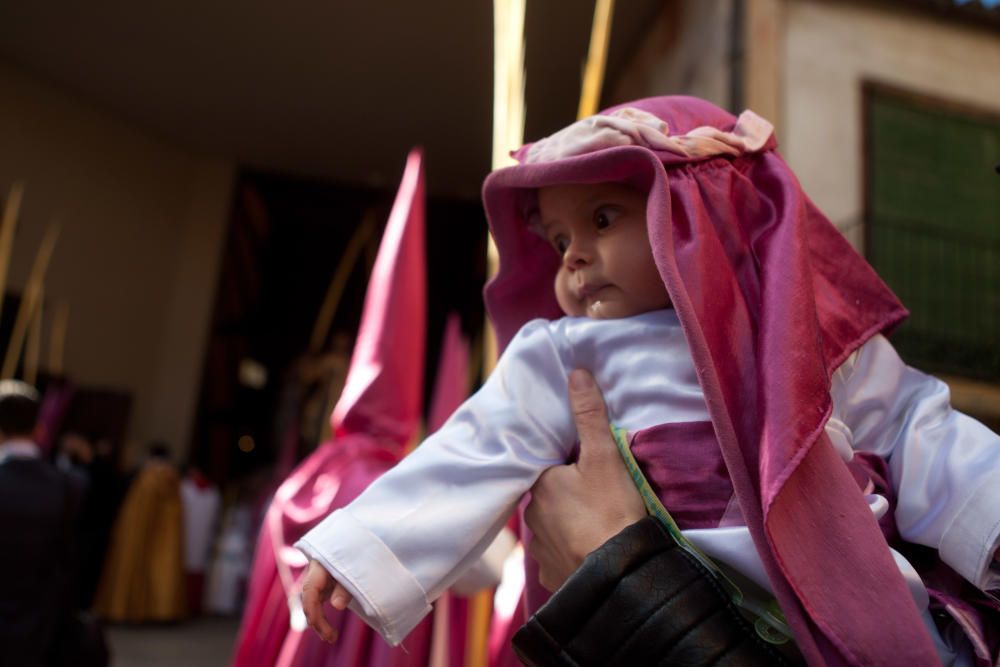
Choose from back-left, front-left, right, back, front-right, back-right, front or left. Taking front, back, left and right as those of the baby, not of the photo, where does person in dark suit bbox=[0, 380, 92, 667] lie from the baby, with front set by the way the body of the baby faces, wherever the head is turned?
right

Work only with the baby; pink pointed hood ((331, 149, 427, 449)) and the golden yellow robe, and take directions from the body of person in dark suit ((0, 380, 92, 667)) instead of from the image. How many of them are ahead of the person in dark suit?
1

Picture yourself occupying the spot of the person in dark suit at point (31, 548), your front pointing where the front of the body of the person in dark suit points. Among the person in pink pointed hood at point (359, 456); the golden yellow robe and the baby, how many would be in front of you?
1

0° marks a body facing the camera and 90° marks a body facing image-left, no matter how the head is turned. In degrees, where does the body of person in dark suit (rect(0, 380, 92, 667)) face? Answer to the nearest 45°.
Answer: approximately 180°

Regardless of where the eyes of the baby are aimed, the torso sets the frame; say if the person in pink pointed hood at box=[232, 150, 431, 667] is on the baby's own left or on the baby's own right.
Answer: on the baby's own right

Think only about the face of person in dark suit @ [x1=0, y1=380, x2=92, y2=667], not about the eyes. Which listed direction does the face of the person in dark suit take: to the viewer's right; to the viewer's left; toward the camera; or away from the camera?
away from the camera

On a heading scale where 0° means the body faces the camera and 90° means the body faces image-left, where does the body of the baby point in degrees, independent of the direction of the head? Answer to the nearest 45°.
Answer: approximately 45°

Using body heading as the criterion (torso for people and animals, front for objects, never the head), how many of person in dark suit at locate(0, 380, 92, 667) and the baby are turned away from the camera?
1

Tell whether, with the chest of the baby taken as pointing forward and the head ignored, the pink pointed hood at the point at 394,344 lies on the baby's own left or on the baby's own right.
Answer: on the baby's own right

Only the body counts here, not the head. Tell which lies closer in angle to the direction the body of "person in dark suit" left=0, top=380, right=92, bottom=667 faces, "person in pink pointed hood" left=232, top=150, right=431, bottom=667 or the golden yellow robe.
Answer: the golden yellow robe

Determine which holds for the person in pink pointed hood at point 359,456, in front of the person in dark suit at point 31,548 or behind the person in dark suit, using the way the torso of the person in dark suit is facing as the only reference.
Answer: behind

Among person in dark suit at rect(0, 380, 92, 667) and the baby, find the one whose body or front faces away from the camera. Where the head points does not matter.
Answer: the person in dark suit
